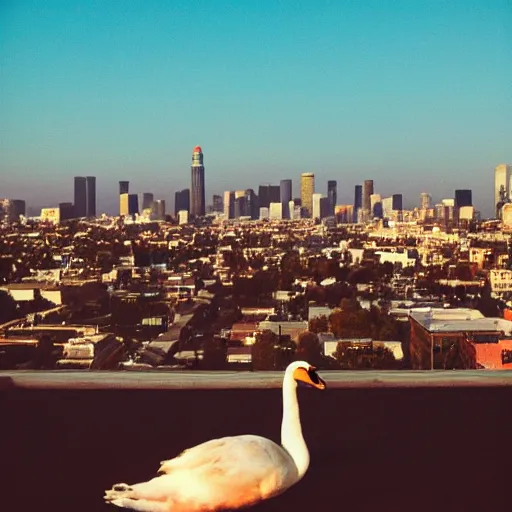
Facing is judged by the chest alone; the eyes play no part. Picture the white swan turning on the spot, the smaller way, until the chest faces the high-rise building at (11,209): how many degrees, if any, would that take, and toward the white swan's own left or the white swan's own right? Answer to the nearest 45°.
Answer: approximately 90° to the white swan's own left

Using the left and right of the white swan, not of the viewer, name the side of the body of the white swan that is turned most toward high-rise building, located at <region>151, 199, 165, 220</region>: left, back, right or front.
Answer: left

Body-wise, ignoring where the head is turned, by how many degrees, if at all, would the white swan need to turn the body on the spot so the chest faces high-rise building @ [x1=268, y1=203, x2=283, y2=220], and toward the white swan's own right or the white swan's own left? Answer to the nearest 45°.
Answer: approximately 90° to the white swan's own left

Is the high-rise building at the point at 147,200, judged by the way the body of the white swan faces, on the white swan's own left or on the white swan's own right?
on the white swan's own left

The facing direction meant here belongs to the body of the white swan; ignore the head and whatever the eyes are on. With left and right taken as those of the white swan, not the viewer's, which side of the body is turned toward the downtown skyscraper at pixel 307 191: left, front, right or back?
left

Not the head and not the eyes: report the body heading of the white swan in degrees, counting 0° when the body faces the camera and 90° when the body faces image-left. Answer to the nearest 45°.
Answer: approximately 270°

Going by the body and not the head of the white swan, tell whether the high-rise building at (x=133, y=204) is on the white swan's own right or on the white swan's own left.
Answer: on the white swan's own left

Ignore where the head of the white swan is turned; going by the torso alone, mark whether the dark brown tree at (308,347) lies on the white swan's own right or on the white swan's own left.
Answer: on the white swan's own left

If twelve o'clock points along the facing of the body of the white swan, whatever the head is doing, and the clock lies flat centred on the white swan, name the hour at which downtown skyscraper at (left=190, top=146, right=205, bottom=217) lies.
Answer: The downtown skyscraper is roughly at 9 o'clock from the white swan.
